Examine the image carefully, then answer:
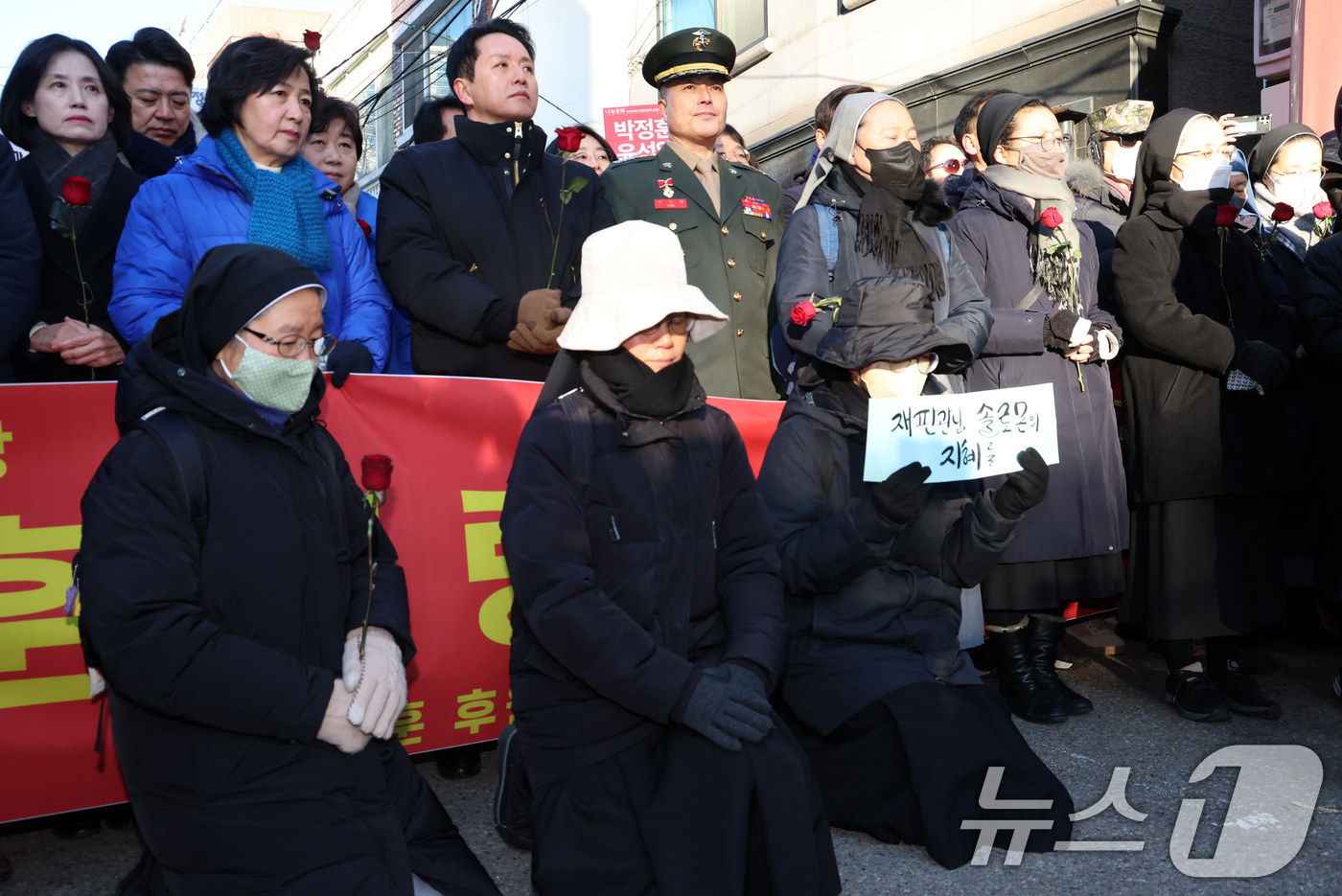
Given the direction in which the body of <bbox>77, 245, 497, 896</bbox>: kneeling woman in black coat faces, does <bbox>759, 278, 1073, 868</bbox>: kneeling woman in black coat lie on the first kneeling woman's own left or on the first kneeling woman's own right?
on the first kneeling woman's own left

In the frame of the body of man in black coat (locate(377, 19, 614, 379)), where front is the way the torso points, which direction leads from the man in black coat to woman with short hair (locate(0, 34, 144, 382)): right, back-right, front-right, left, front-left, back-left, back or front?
back-right

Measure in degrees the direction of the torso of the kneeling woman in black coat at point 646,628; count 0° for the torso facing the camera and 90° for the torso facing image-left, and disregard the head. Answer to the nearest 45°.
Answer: approximately 315°

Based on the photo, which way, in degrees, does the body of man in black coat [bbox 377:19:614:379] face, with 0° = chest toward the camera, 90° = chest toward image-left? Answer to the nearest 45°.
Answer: approximately 315°

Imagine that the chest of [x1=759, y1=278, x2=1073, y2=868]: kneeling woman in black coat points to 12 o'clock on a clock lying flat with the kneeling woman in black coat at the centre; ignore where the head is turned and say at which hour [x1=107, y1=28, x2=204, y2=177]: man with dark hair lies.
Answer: The man with dark hair is roughly at 5 o'clock from the kneeling woman in black coat.

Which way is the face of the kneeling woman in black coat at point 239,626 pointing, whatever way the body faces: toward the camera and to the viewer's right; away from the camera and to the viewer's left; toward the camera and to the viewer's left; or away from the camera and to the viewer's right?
toward the camera and to the viewer's right

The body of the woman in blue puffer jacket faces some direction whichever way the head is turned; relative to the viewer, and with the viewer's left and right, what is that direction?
facing the viewer and to the right of the viewer

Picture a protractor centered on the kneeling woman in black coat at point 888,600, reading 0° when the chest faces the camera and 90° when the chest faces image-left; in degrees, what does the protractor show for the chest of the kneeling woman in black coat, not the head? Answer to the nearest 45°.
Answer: approximately 315°
